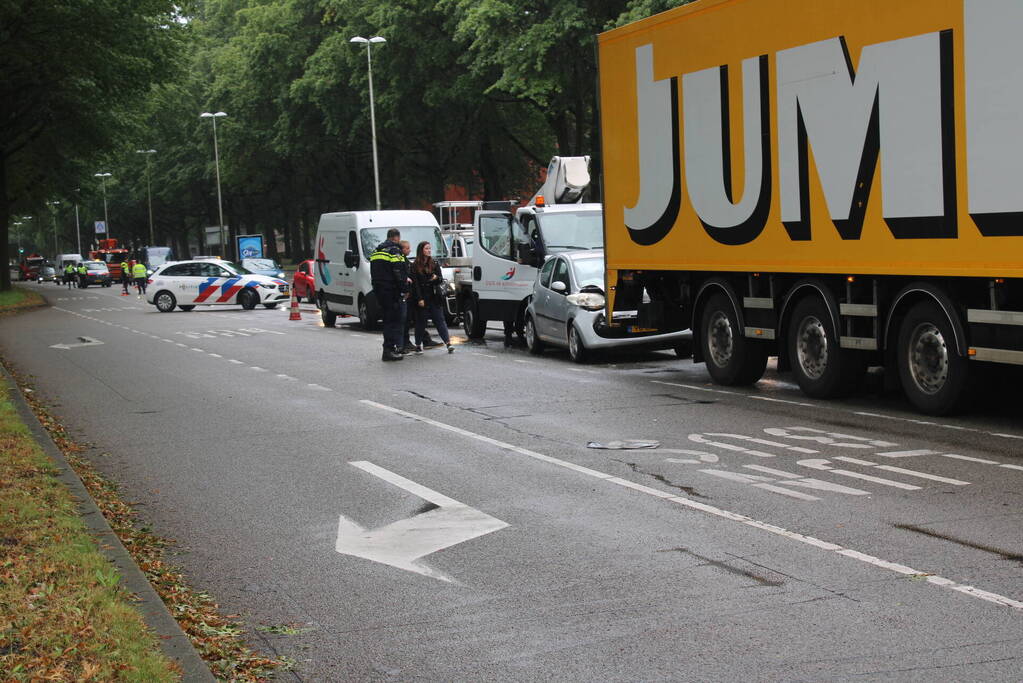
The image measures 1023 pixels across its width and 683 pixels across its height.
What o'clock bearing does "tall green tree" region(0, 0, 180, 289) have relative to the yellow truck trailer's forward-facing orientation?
The tall green tree is roughly at 6 o'clock from the yellow truck trailer.

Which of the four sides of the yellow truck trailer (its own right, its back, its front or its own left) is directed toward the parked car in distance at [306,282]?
back

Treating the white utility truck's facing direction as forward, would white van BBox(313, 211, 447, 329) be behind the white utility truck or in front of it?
behind

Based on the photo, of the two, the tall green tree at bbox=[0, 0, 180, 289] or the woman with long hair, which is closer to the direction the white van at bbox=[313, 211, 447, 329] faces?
the woman with long hair

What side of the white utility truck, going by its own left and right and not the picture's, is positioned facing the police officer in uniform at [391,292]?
right

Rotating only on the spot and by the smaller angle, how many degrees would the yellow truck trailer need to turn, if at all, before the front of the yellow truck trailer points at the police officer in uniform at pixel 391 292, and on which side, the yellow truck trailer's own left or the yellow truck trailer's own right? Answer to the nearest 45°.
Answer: approximately 180°

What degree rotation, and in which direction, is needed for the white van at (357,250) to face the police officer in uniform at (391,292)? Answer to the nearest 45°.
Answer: approximately 45° to its right

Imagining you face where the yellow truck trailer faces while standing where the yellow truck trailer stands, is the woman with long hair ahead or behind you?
behind
